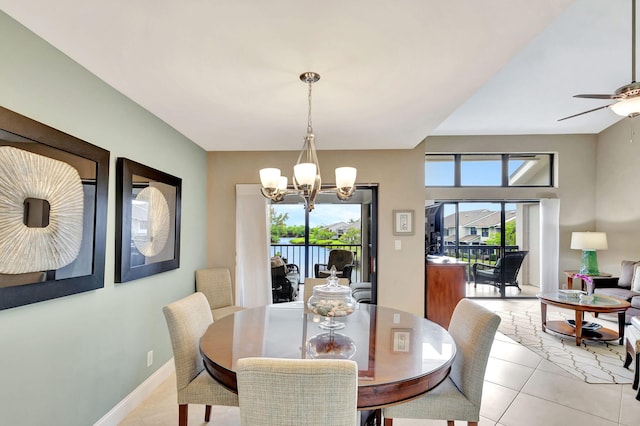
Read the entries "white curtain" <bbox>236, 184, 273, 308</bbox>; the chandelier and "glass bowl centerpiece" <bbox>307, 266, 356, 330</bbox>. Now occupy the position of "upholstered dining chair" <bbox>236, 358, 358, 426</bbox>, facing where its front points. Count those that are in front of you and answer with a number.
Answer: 3

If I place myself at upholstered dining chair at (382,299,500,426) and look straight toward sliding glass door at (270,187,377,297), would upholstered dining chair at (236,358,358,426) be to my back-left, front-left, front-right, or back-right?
back-left

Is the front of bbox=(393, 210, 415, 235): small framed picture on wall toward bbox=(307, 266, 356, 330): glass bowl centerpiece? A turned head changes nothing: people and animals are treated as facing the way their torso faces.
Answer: yes

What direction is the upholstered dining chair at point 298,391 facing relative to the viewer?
away from the camera

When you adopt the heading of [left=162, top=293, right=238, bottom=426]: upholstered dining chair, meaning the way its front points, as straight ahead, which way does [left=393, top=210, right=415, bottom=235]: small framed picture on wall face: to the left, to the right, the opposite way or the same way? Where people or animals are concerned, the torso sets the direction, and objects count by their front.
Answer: to the right

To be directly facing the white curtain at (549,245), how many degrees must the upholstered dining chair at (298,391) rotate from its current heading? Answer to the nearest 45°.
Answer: approximately 45° to its right

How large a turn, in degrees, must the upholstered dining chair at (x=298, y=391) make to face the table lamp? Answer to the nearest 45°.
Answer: approximately 45° to its right

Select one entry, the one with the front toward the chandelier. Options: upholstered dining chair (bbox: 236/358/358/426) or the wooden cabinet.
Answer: the upholstered dining chair
